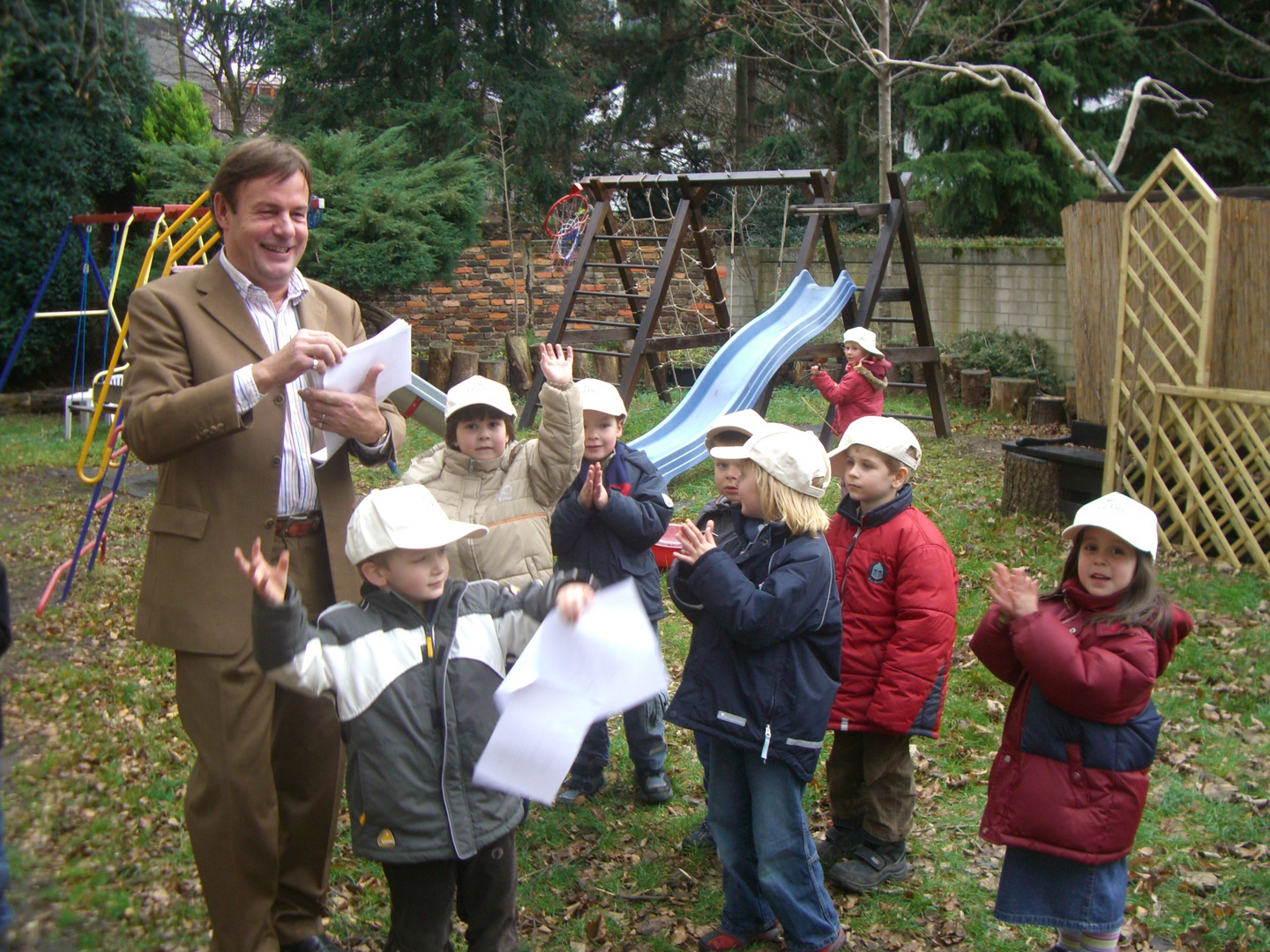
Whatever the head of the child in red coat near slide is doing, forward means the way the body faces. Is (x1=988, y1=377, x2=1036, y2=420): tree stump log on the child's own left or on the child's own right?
on the child's own right

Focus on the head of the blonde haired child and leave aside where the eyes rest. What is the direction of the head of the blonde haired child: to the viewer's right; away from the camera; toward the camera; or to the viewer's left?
to the viewer's left

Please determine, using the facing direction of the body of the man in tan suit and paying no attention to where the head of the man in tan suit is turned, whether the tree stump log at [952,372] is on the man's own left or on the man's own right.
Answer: on the man's own left

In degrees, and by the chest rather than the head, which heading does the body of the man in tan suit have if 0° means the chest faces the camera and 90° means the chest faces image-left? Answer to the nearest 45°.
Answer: approximately 315°

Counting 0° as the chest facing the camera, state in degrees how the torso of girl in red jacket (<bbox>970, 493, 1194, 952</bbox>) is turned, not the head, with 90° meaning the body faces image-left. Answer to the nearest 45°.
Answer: approximately 45°

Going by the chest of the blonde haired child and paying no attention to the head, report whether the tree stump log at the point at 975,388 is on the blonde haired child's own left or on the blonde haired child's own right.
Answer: on the blonde haired child's own right

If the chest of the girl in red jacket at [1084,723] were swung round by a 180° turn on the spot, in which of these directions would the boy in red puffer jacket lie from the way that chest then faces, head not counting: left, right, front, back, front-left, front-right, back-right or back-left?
left

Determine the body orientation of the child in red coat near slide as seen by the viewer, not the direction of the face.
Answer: to the viewer's left

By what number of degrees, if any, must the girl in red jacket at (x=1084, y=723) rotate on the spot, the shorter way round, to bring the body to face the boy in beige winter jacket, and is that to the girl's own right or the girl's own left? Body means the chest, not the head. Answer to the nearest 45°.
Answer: approximately 45° to the girl's own right

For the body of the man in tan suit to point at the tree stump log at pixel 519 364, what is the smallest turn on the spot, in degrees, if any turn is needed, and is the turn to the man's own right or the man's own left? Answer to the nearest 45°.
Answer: approximately 135° to the man's own left

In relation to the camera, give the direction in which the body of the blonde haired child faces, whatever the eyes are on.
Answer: to the viewer's left
